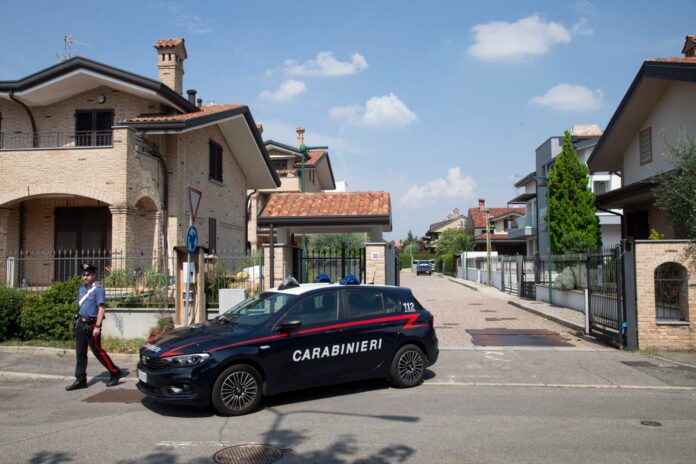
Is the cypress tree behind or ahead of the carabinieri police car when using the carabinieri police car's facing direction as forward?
behind

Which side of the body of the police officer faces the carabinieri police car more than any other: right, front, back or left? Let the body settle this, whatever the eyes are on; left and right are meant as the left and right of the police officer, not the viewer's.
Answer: left

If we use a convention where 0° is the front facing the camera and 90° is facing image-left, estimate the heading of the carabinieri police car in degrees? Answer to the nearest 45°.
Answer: approximately 45°

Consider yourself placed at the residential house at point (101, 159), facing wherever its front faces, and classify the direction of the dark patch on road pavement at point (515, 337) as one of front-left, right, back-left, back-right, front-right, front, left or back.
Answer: front-left

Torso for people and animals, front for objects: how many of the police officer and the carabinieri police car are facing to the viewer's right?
0

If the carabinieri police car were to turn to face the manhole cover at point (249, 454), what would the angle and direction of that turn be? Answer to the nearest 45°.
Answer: approximately 45° to its left

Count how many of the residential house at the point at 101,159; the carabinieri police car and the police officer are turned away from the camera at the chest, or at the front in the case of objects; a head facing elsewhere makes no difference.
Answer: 0

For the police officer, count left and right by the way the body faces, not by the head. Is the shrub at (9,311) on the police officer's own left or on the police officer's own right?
on the police officer's own right

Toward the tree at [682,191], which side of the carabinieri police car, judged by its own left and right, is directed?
back

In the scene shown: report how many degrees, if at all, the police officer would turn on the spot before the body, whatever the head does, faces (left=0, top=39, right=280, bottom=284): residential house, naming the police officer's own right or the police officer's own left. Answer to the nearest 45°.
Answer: approximately 135° to the police officer's own right

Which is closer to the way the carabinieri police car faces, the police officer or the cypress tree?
the police officer

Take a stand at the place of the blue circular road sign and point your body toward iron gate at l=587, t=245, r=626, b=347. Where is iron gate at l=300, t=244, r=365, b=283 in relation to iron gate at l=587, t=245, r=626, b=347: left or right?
left

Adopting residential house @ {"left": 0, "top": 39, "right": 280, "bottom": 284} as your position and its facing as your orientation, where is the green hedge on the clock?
The green hedge is roughly at 12 o'clock from the residential house.

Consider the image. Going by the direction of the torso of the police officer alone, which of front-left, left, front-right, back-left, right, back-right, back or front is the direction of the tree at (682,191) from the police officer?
back-left

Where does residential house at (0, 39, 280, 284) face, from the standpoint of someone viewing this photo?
facing the viewer
